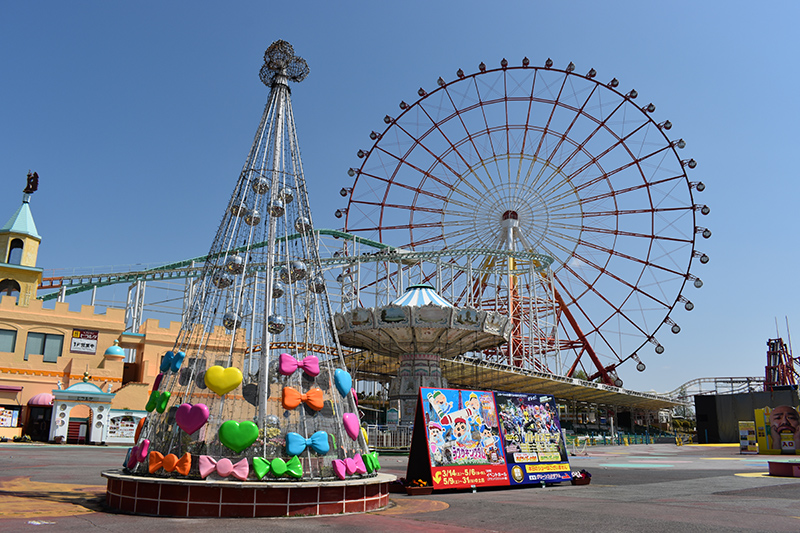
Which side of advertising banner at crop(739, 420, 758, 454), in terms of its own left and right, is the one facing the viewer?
front

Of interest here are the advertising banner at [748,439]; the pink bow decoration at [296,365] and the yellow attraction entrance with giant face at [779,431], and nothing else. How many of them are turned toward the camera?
3

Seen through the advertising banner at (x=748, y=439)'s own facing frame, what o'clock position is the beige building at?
The beige building is roughly at 2 o'clock from the advertising banner.

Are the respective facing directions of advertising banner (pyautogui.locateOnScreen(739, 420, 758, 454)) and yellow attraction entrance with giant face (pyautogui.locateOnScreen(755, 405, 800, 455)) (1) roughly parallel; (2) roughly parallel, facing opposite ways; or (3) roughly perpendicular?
roughly parallel

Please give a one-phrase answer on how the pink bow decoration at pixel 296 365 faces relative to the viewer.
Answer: facing the viewer

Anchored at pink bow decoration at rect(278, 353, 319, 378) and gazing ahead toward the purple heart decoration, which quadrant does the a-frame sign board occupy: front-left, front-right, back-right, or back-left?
back-right

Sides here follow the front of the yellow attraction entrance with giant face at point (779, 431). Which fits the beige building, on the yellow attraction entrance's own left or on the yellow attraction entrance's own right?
on the yellow attraction entrance's own right
